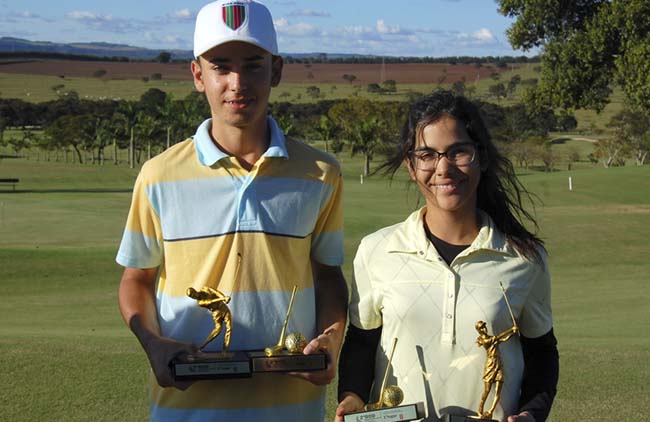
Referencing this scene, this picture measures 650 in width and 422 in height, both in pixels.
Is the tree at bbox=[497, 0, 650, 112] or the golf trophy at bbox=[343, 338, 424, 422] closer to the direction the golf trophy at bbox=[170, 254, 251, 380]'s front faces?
the golf trophy

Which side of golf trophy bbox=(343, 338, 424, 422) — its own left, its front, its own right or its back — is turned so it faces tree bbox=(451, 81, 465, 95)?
back

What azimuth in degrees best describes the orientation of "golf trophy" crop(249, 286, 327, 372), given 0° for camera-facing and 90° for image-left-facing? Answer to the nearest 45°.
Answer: approximately 0°

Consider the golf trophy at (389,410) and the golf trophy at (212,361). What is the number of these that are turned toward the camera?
2

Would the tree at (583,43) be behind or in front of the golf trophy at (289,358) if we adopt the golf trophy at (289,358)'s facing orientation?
behind

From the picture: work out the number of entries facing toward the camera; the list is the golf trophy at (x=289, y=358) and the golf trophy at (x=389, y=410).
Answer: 2

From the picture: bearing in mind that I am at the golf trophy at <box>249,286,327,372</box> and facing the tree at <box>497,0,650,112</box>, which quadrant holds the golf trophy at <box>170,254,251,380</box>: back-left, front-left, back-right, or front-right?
back-left

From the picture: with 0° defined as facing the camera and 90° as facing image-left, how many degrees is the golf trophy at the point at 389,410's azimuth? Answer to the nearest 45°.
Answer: approximately 0°

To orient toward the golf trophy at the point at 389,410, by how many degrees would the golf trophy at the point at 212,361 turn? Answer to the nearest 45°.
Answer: approximately 90° to its left
